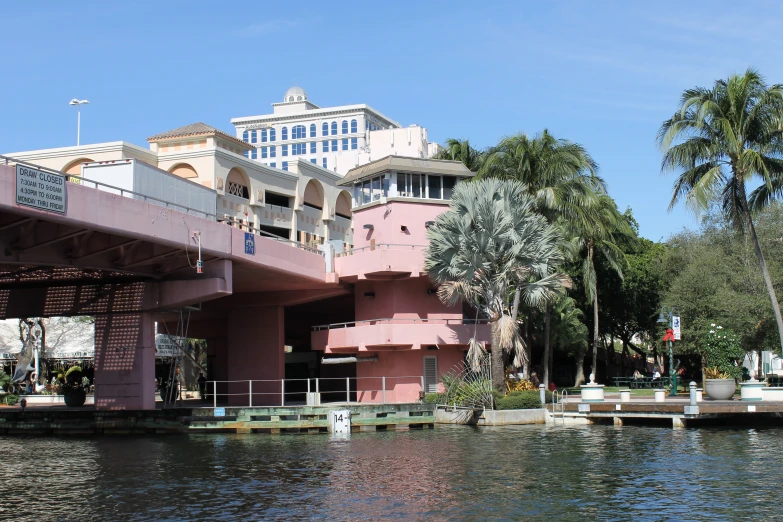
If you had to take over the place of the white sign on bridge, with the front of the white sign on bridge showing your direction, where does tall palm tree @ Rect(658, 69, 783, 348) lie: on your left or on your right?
on your left

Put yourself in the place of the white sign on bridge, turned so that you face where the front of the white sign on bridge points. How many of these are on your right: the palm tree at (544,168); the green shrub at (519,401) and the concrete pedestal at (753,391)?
0

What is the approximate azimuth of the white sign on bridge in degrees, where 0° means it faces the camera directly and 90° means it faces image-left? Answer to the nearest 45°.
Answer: approximately 315°

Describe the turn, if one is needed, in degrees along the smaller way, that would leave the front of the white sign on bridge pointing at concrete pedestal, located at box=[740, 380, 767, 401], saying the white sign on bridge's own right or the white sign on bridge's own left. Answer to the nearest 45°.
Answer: approximately 45° to the white sign on bridge's own left

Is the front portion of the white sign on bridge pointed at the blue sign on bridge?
no

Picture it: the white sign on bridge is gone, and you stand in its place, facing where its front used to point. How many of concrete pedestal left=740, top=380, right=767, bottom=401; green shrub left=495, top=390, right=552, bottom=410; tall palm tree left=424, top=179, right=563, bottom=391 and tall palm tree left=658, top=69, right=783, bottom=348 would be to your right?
0

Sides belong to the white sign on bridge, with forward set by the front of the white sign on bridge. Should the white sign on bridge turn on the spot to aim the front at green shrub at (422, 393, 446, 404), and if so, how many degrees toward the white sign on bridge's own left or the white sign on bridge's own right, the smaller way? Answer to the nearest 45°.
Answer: approximately 90° to the white sign on bridge's own left

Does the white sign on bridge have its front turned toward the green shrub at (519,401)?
no

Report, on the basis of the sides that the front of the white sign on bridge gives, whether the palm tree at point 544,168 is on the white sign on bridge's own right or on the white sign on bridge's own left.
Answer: on the white sign on bridge's own left
